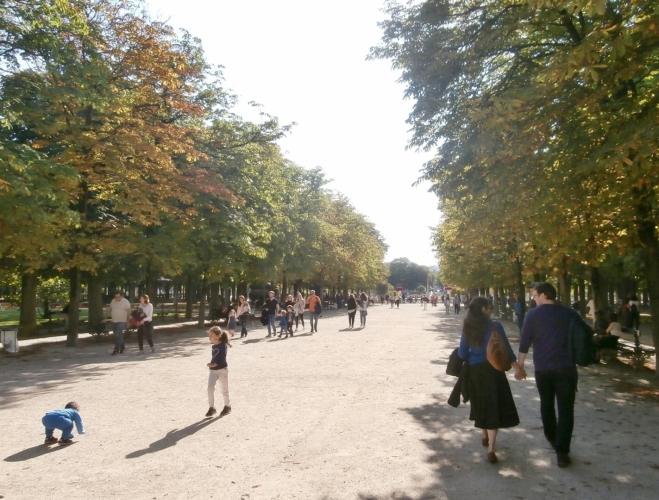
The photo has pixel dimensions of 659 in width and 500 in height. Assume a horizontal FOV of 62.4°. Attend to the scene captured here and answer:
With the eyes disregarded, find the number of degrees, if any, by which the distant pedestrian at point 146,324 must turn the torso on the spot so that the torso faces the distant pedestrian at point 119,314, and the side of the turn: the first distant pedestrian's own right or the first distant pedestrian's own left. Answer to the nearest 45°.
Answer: approximately 45° to the first distant pedestrian's own right

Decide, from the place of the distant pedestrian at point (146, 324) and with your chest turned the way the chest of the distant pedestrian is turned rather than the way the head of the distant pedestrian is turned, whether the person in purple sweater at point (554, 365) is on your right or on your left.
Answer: on your left

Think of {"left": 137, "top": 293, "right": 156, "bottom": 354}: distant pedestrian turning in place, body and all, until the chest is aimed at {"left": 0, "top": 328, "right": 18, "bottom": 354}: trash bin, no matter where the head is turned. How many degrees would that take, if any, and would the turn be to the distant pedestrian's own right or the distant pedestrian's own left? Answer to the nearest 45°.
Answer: approximately 45° to the distant pedestrian's own right

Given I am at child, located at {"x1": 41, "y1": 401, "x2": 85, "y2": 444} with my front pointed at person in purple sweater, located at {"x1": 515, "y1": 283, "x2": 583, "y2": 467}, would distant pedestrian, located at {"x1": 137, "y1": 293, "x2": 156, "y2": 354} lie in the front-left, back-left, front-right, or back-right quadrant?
back-left

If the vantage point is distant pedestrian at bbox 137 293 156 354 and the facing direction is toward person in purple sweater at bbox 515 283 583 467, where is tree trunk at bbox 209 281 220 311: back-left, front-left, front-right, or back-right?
back-left

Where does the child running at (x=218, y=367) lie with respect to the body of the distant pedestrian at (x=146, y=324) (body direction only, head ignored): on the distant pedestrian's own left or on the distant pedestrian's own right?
on the distant pedestrian's own left

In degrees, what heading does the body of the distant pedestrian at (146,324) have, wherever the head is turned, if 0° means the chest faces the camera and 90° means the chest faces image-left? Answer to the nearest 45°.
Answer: approximately 45°

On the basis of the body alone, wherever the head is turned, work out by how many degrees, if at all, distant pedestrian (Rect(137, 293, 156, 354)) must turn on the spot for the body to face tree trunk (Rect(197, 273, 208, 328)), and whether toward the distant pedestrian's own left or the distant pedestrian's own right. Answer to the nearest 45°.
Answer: approximately 135° to the distant pedestrian's own right

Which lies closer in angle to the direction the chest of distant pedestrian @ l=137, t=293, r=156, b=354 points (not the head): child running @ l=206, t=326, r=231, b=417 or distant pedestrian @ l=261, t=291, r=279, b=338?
the child running

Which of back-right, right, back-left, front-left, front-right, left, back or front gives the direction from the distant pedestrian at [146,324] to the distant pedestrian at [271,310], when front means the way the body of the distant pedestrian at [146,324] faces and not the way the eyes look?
back
